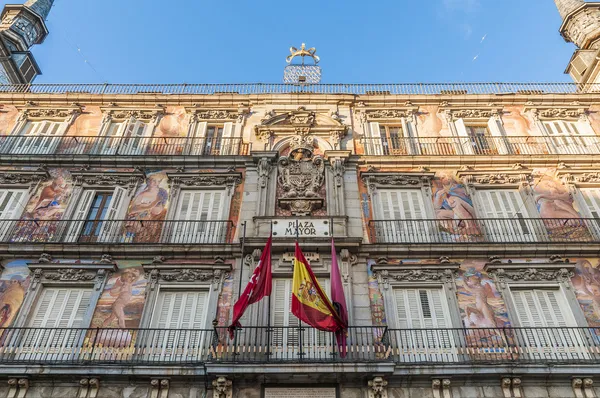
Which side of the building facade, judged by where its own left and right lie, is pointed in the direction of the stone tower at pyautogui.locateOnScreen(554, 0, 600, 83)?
left

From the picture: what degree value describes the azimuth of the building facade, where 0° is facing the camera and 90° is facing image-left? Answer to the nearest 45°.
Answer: approximately 0°

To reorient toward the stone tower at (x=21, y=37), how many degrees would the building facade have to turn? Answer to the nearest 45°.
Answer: approximately 90° to its right
